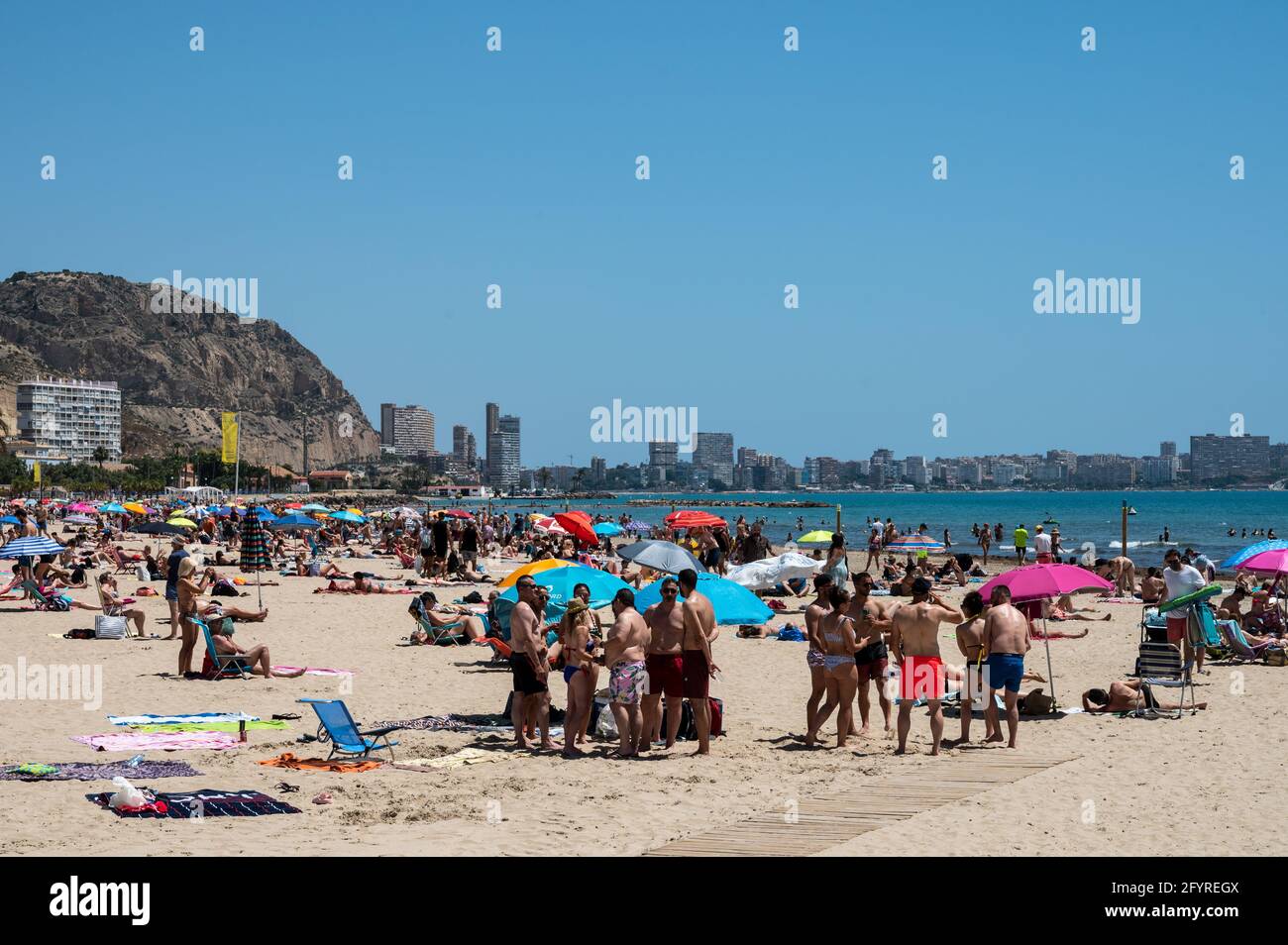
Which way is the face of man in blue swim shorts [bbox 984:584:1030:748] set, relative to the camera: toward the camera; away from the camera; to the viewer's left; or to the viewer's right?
away from the camera

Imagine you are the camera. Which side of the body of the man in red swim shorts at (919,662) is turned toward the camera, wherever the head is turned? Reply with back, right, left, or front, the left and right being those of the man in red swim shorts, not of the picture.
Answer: back

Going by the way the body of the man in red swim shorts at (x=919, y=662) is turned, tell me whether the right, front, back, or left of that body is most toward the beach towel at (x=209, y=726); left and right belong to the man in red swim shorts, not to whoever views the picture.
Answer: left

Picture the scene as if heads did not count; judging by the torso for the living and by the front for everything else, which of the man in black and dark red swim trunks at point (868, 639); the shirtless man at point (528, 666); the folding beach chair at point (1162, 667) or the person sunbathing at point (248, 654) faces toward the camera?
the man in black and dark red swim trunks

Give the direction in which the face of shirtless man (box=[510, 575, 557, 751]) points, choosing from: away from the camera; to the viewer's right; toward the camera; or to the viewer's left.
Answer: to the viewer's right

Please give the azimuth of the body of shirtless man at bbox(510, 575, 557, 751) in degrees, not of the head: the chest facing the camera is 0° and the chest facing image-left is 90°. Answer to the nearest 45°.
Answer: approximately 270°

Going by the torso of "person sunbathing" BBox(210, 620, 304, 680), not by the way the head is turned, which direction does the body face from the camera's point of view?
to the viewer's right

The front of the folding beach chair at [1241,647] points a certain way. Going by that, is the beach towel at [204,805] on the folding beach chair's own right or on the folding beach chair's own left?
on the folding beach chair's own right

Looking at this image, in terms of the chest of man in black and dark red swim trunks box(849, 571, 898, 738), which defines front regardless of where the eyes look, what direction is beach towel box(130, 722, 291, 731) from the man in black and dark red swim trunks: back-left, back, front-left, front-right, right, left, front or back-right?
right

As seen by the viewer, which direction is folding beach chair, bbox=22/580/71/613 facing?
to the viewer's right

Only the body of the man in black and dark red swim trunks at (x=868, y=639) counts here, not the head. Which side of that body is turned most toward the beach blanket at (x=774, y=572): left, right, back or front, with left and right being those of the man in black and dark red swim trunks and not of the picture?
back

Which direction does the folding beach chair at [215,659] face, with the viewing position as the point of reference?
facing to the right of the viewer
